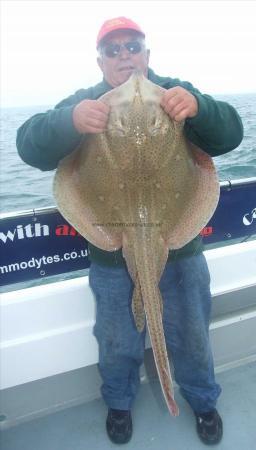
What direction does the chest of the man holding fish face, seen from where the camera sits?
toward the camera

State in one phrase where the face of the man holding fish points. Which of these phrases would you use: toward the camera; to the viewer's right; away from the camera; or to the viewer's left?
toward the camera
